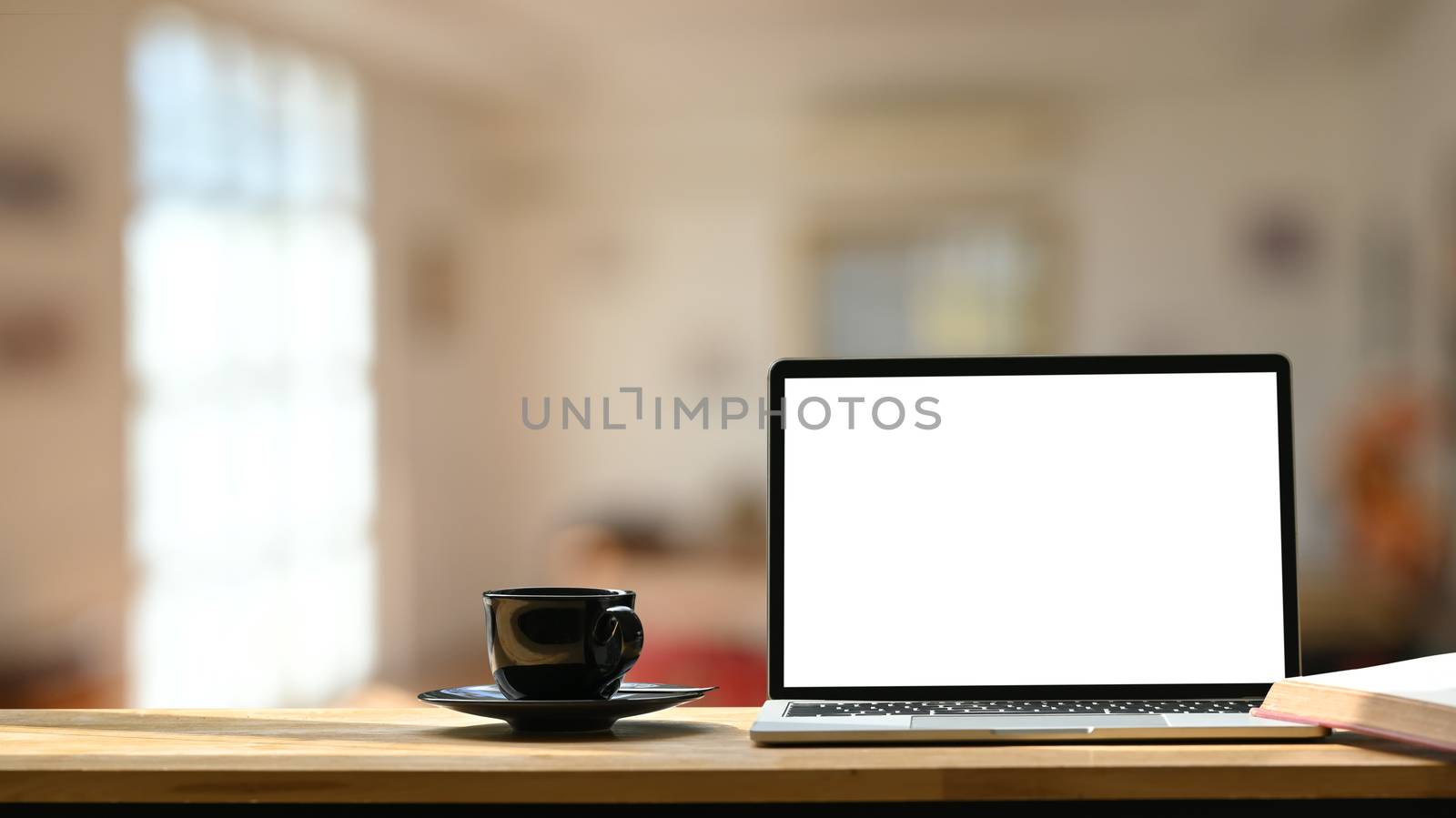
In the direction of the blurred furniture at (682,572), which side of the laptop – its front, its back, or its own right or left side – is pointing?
back

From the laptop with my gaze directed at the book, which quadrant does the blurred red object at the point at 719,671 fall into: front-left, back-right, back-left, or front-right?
back-left

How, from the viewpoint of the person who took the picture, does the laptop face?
facing the viewer
